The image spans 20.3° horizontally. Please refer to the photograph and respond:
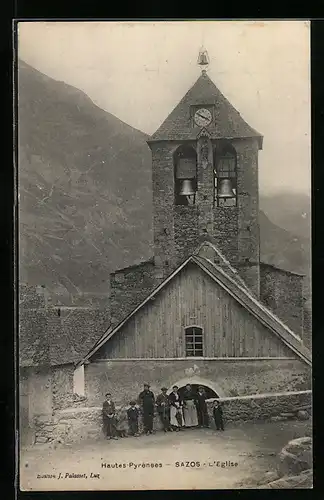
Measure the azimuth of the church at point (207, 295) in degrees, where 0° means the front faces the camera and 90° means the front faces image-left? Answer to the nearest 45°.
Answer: approximately 0°

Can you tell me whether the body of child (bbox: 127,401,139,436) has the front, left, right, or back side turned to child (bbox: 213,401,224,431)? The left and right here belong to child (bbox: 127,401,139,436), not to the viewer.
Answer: left

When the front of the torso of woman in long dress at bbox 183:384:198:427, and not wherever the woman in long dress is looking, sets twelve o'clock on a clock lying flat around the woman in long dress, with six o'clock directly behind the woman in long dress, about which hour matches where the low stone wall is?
The low stone wall is roughly at 9 o'clock from the woman in long dress.

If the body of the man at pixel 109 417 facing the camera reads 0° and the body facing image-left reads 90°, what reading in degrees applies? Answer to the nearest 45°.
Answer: approximately 0°

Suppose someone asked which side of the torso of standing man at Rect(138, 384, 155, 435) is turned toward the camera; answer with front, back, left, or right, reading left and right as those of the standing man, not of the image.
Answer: front
